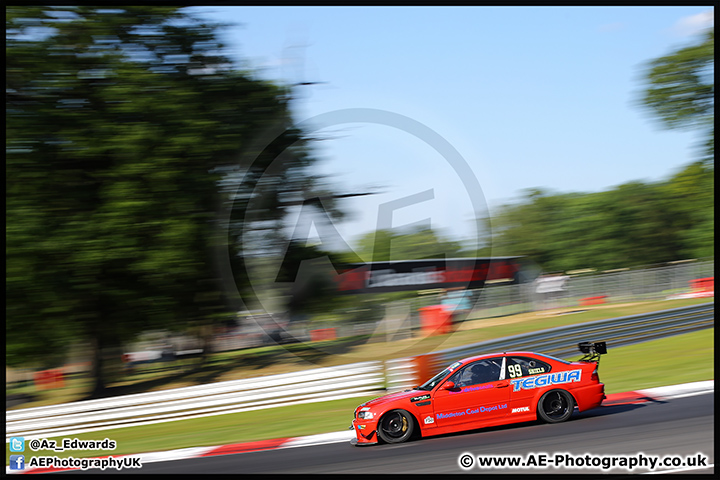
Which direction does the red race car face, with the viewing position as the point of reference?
facing to the left of the viewer

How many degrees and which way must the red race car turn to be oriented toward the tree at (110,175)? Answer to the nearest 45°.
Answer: approximately 45° to its right
